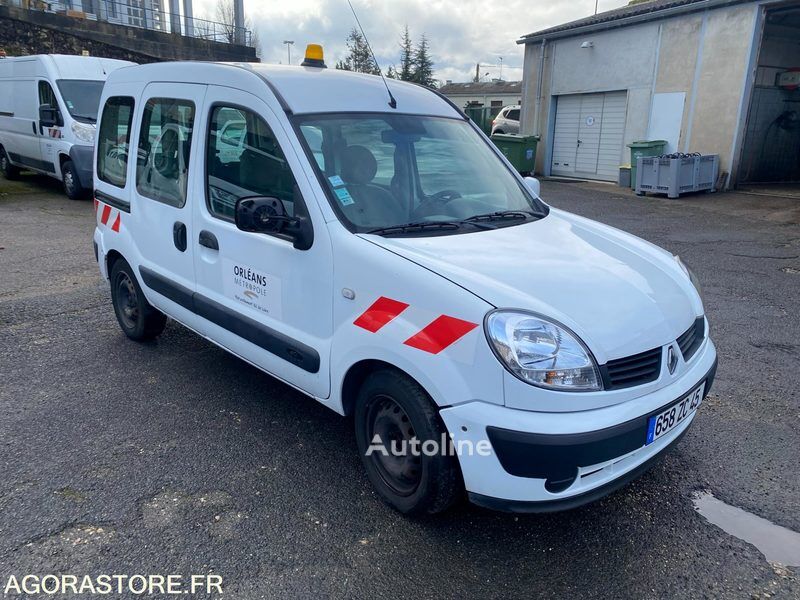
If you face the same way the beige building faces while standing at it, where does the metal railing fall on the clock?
The metal railing is roughly at 2 o'clock from the beige building.

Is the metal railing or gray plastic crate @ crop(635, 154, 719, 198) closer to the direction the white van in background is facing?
the gray plastic crate

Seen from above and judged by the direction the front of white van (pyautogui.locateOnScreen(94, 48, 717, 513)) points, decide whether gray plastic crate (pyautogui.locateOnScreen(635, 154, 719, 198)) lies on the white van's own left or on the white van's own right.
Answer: on the white van's own left

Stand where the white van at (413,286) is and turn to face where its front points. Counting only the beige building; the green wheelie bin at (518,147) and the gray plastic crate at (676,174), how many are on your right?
0

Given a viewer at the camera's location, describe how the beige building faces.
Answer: facing the viewer and to the left of the viewer

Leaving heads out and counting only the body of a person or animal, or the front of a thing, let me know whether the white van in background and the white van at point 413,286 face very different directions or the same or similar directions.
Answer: same or similar directions

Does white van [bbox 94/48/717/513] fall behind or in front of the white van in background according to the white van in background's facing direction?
in front

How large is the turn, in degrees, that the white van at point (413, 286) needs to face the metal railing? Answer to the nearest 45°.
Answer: approximately 180°

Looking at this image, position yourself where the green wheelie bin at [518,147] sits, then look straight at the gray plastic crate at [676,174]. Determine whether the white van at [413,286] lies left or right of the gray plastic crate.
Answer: right

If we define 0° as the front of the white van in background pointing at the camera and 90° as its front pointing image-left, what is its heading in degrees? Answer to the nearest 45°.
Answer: approximately 315°

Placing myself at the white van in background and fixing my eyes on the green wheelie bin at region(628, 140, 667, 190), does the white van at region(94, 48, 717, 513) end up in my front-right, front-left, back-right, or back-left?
front-right

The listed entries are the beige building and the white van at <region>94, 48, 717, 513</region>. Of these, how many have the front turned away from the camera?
0

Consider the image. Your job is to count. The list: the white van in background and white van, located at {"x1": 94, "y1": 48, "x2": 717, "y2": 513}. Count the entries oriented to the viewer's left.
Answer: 0

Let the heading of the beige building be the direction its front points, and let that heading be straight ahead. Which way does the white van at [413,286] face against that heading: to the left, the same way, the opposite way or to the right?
to the left

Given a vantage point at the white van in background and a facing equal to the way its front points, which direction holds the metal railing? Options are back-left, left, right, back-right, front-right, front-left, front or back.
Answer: back-left

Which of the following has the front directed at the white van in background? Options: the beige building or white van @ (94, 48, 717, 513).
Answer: the beige building
